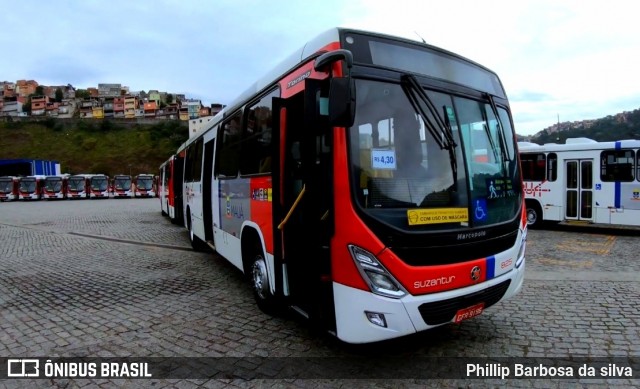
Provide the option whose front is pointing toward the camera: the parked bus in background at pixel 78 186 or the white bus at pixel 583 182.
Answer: the parked bus in background

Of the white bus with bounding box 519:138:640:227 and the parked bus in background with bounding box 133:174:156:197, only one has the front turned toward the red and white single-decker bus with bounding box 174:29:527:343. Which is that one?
the parked bus in background

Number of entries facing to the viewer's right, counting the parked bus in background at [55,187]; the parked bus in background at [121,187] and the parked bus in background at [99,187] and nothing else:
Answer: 0

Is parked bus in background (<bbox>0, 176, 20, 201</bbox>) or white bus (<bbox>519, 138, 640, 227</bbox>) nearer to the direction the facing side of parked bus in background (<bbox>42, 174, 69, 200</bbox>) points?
the white bus

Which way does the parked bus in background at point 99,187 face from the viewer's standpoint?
toward the camera

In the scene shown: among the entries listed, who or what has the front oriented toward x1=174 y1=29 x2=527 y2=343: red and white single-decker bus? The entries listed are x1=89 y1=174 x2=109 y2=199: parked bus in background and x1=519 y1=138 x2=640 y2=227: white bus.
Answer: the parked bus in background

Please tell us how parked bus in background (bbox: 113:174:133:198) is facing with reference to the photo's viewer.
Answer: facing the viewer

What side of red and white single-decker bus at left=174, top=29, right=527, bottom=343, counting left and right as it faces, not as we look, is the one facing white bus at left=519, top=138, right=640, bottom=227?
left

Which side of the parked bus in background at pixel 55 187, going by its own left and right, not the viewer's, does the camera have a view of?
front

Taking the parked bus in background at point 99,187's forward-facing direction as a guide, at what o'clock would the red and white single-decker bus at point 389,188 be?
The red and white single-decker bus is roughly at 12 o'clock from the parked bus in background.

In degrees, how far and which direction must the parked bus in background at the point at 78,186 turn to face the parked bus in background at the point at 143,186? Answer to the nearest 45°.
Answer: approximately 90° to its left

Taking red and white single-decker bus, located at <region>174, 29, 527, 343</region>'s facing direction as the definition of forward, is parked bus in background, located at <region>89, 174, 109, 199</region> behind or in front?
behind

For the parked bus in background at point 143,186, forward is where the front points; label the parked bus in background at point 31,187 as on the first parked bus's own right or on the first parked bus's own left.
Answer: on the first parked bus's own right
